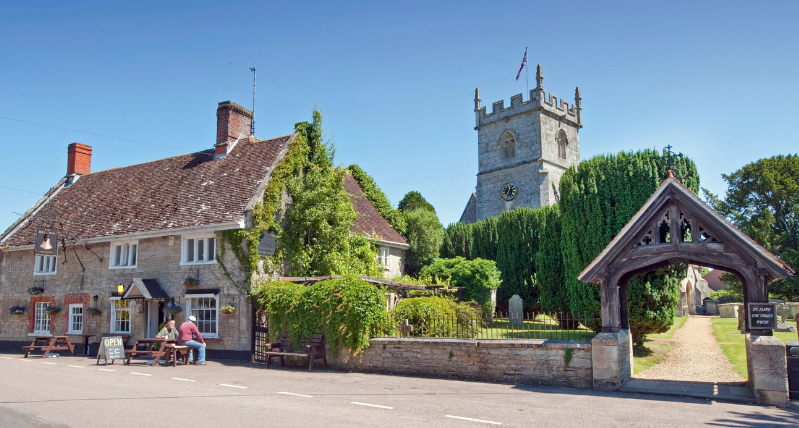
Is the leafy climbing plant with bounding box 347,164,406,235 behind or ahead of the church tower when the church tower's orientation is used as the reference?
ahead

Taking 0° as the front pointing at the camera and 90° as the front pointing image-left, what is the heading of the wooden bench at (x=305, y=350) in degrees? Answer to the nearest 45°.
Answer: approximately 45°

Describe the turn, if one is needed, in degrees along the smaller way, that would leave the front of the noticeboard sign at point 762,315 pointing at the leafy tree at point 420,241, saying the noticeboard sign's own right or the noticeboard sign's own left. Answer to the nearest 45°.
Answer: approximately 135° to the noticeboard sign's own right

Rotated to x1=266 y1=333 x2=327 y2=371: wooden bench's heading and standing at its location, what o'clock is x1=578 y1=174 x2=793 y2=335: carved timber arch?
The carved timber arch is roughly at 9 o'clock from the wooden bench.

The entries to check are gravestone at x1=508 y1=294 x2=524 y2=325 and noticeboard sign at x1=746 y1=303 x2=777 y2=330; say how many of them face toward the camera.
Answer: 2

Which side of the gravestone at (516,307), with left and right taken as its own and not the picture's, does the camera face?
front

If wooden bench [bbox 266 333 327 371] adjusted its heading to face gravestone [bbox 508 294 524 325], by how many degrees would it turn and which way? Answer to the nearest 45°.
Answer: approximately 180°

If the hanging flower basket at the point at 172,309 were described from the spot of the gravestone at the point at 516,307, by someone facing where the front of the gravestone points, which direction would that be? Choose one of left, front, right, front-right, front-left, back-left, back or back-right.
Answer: front-right

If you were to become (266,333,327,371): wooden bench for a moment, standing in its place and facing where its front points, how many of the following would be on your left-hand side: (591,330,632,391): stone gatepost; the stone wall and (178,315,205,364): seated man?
2

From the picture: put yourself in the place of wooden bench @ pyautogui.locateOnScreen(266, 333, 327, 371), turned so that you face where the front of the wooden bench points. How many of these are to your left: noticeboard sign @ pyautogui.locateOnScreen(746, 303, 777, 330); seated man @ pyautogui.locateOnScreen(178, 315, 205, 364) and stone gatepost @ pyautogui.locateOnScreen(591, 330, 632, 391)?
2

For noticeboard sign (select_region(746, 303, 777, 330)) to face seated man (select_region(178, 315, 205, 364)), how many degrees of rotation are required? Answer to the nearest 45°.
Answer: approximately 90° to its right

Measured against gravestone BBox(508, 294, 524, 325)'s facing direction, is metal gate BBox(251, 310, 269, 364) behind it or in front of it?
in front

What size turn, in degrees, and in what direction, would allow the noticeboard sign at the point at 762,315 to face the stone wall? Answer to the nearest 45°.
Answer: approximately 90° to its right

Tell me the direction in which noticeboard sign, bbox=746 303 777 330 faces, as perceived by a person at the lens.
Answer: facing the viewer
